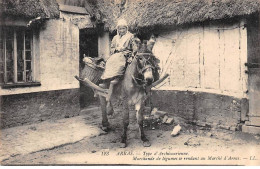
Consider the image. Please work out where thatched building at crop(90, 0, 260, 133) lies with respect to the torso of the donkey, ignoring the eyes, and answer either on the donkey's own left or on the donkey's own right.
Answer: on the donkey's own left

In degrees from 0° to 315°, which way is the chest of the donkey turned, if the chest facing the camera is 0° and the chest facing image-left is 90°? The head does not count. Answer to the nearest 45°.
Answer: approximately 315°
